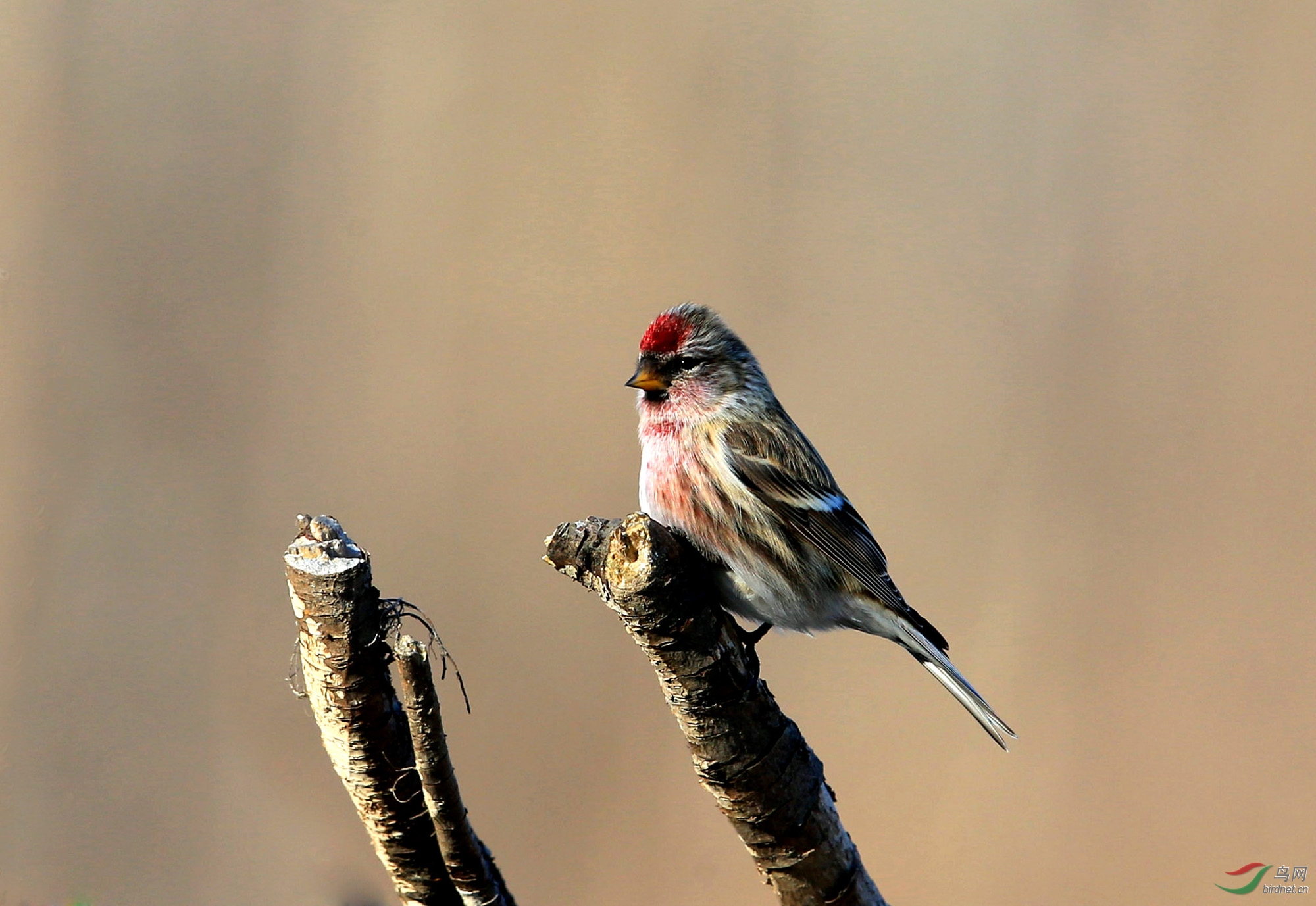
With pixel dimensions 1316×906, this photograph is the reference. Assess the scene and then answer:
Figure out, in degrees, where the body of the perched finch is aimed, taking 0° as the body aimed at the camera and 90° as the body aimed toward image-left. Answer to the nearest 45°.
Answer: approximately 90°
